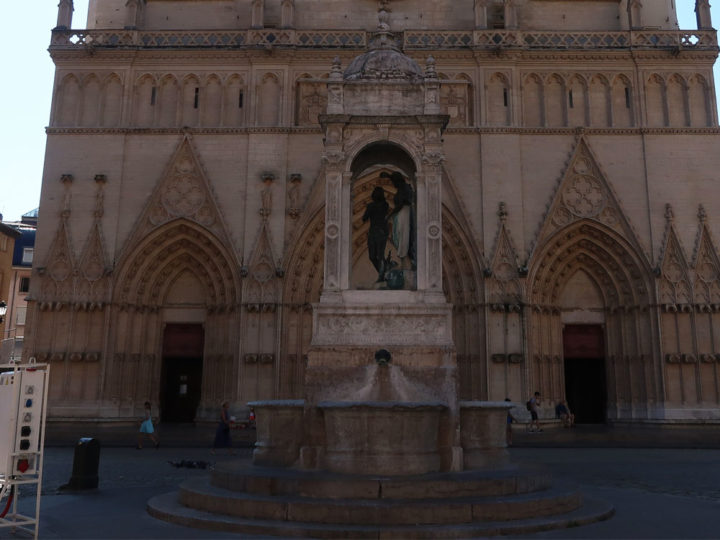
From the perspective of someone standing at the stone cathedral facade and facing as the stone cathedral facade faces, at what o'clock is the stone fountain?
The stone fountain is roughly at 12 o'clock from the stone cathedral facade.

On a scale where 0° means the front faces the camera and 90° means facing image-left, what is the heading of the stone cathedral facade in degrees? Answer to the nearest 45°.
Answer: approximately 0°

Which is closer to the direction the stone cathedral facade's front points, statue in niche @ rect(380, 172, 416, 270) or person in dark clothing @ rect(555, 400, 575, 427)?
the statue in niche
